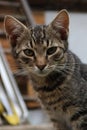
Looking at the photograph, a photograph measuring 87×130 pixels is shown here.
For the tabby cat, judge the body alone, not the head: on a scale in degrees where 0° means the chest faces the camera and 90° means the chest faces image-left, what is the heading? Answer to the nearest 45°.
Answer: approximately 45°
